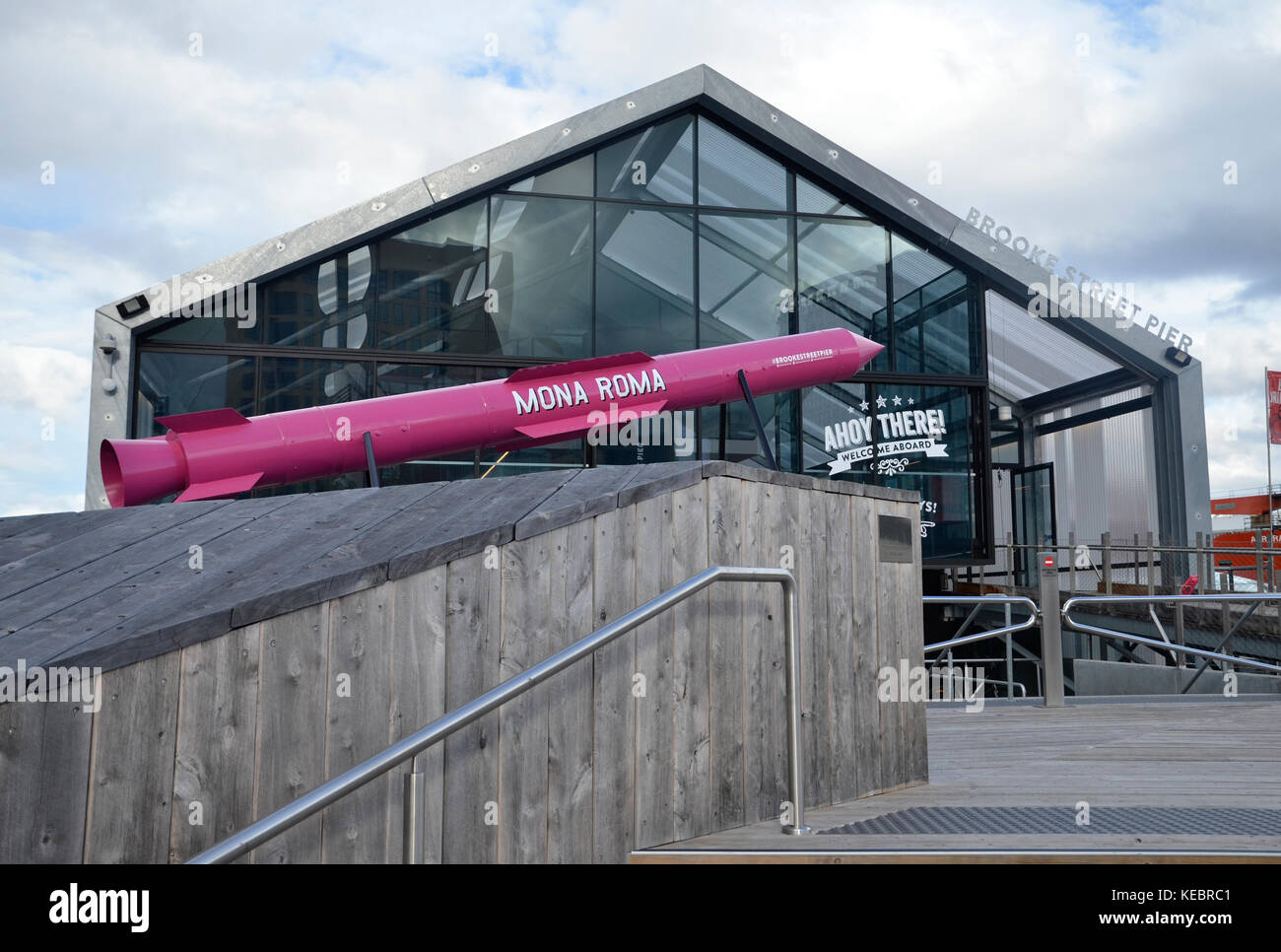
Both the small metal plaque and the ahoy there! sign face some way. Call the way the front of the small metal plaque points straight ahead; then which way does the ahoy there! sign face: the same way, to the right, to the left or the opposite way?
the same way

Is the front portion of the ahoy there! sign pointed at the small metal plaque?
yes

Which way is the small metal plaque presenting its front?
toward the camera

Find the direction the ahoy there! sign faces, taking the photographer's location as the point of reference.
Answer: facing the viewer

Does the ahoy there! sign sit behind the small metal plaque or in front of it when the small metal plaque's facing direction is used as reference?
behind

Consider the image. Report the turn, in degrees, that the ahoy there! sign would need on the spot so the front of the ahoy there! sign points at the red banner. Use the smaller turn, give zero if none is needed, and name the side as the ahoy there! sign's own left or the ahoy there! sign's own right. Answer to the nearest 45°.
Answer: approximately 135° to the ahoy there! sign's own left

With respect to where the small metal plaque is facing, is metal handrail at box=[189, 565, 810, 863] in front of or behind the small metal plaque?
in front

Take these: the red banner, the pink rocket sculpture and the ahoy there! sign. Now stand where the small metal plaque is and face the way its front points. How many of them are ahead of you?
0

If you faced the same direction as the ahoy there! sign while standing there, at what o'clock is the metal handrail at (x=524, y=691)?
The metal handrail is roughly at 12 o'clock from the ahoy there! sign.

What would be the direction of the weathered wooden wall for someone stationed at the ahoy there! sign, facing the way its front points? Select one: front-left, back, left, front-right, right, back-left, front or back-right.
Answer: front

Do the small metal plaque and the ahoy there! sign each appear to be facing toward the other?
no
